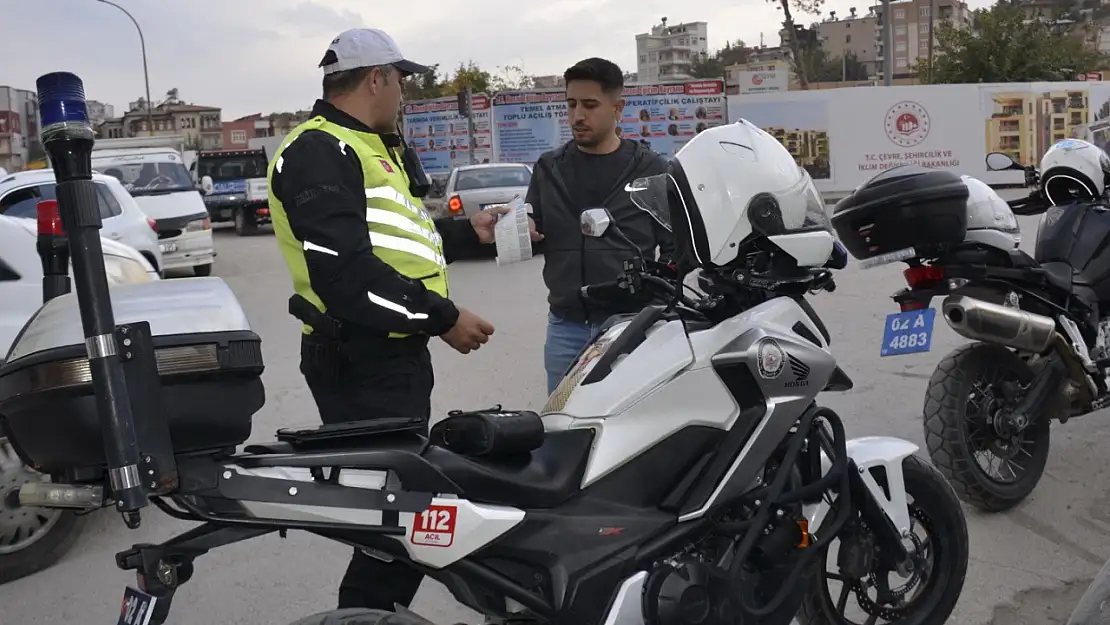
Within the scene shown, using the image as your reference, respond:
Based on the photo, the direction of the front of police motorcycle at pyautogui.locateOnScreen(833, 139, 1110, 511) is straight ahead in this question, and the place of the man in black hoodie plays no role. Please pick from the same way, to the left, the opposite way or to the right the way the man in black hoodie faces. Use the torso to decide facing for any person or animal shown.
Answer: the opposite way

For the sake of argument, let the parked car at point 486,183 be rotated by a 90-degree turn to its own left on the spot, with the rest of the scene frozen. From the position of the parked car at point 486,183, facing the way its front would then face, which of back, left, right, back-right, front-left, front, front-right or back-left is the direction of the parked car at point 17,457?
left

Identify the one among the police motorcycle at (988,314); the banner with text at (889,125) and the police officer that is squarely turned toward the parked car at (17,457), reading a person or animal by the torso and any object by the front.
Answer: the banner with text

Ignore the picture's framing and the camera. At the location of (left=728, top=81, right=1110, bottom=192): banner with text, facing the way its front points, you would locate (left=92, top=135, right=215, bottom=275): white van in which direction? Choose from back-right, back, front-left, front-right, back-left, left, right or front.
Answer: front-right

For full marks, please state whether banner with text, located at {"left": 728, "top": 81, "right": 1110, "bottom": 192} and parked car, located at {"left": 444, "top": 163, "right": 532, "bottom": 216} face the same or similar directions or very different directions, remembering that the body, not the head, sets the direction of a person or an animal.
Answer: very different directions

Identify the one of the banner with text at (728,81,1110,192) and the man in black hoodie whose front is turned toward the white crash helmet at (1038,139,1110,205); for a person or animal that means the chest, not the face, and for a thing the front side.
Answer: the banner with text

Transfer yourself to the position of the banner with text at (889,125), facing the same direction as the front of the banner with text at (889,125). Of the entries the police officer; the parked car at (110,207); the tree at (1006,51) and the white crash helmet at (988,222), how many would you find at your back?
1

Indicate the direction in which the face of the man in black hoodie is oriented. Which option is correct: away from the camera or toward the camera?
toward the camera

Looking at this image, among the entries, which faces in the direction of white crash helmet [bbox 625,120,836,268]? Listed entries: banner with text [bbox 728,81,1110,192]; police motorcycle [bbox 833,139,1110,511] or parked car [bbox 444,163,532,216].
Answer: the banner with text

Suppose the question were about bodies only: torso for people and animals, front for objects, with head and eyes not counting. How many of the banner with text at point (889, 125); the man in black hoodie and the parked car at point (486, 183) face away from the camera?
1

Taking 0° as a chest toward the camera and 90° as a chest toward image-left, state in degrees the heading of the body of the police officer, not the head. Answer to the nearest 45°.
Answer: approximately 270°

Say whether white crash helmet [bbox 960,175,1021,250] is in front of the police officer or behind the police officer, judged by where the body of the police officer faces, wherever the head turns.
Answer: in front

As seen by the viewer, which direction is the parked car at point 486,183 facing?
away from the camera

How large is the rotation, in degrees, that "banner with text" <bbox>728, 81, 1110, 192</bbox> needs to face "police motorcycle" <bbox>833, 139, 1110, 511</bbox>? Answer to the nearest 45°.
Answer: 0° — it already faces it

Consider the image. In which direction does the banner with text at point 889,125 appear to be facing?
toward the camera
